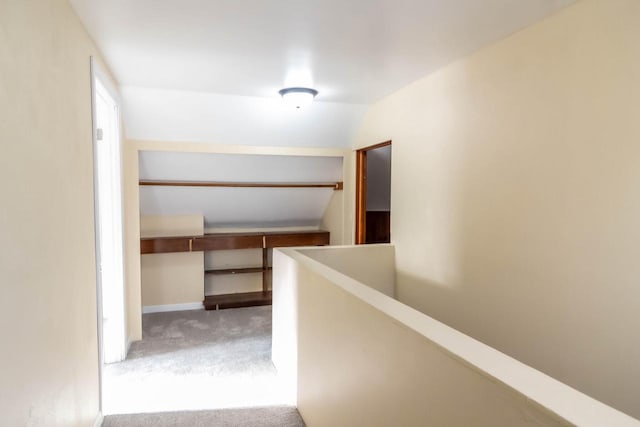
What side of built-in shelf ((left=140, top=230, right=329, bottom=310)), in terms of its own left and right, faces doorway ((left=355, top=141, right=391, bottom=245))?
left

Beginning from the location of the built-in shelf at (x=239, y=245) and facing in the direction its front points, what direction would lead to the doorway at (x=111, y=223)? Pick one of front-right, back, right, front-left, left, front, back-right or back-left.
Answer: front-right

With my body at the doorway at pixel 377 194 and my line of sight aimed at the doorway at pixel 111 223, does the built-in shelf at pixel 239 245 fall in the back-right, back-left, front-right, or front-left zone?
front-right

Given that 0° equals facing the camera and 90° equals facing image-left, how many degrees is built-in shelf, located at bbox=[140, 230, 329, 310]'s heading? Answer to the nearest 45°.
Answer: approximately 0°

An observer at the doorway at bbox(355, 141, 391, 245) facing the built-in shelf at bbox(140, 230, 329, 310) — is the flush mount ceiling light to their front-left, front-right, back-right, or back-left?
front-left
